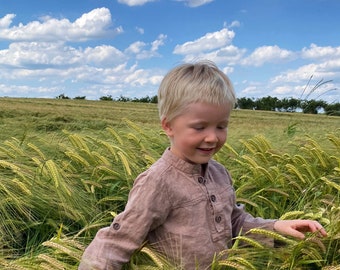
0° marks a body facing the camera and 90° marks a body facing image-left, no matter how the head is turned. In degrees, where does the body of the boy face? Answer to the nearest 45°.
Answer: approximately 315°

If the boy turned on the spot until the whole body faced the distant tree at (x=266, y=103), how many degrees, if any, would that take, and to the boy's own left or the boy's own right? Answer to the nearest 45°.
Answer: approximately 135° to the boy's own left

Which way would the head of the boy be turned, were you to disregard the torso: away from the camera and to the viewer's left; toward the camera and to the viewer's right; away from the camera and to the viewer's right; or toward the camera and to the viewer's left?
toward the camera and to the viewer's right

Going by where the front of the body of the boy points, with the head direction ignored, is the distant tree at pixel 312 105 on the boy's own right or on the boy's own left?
on the boy's own left
